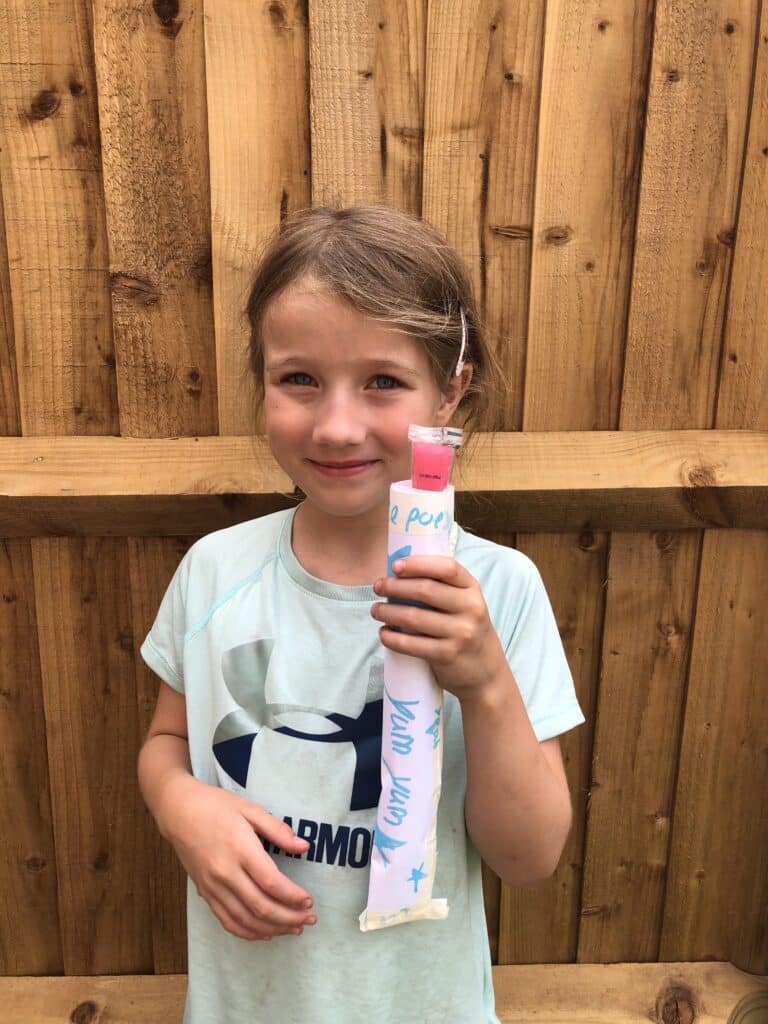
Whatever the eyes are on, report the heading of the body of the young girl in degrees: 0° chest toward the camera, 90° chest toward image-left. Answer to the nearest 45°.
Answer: approximately 0°
